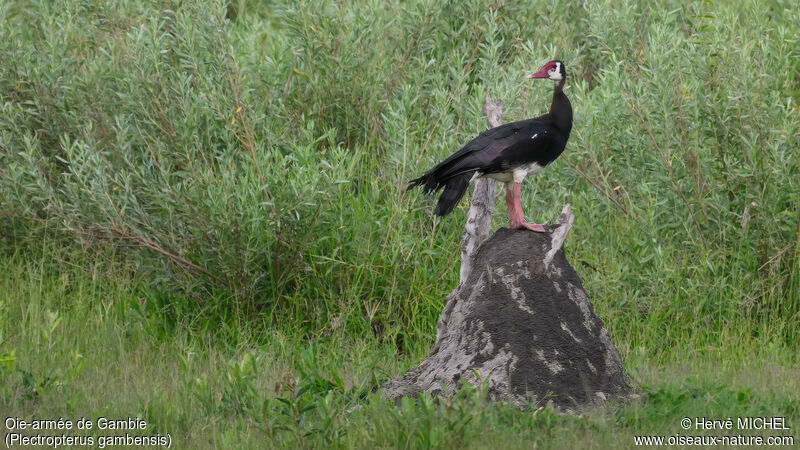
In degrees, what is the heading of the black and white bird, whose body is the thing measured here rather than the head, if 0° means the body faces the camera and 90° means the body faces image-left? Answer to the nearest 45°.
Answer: approximately 270°
